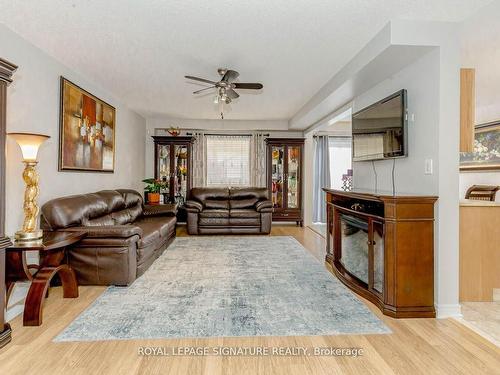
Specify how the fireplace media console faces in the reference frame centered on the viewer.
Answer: facing the viewer and to the left of the viewer

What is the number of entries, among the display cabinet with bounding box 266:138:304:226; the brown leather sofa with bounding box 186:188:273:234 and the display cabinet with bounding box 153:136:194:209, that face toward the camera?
3

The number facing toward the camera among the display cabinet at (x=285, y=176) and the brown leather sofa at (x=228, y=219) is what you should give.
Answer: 2

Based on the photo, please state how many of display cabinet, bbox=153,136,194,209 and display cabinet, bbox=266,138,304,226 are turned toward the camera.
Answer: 2

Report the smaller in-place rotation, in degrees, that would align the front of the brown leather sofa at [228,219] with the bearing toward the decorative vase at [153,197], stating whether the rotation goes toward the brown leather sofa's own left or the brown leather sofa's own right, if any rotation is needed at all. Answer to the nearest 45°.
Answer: approximately 90° to the brown leather sofa's own right

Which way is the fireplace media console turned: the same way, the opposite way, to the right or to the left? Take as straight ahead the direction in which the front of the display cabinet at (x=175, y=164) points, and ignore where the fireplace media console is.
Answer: to the right

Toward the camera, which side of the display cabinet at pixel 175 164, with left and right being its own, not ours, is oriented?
front

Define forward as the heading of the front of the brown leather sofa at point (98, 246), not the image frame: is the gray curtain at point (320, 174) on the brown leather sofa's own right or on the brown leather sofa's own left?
on the brown leather sofa's own left

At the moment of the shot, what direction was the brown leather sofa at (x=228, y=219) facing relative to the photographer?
facing the viewer

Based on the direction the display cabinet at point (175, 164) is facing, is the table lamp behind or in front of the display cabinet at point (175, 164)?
in front

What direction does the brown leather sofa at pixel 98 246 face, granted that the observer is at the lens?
facing the viewer and to the right of the viewer

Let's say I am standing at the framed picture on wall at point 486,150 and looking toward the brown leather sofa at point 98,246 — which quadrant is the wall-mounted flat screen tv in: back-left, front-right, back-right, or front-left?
front-left

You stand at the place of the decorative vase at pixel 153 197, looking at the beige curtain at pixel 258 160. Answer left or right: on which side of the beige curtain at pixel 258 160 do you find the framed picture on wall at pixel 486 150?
right

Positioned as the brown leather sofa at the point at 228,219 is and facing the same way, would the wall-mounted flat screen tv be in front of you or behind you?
in front

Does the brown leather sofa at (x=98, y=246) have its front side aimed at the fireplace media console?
yes
